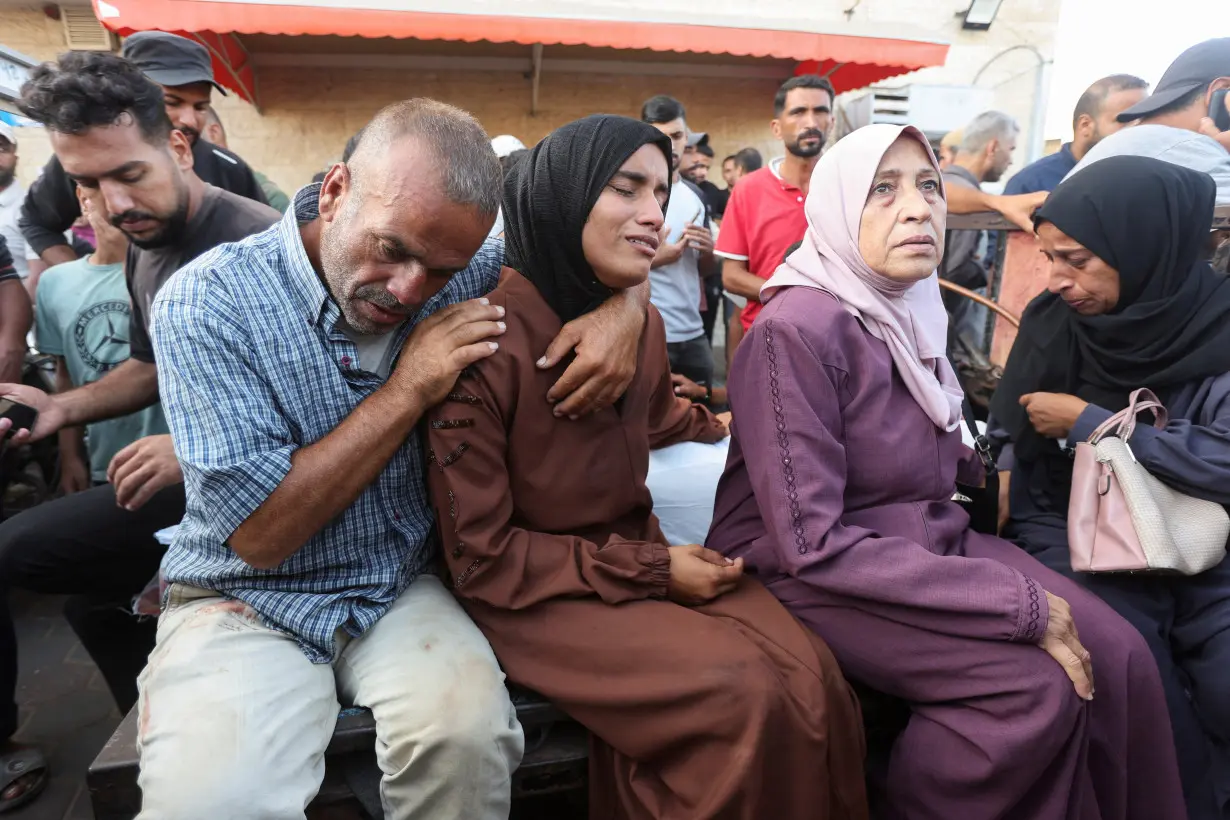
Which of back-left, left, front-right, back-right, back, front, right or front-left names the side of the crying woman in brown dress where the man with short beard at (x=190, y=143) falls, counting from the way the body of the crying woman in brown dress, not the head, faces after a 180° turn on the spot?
front

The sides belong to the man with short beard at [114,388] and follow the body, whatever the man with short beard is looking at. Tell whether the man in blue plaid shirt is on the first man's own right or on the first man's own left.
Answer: on the first man's own left

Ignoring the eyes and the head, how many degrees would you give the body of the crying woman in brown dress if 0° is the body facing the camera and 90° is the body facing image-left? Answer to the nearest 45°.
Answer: approximately 315°

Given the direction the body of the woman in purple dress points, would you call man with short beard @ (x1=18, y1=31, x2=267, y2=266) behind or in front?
behind

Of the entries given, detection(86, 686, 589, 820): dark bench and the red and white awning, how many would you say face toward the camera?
2

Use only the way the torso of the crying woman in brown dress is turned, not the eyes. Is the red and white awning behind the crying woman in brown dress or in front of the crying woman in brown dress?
behind

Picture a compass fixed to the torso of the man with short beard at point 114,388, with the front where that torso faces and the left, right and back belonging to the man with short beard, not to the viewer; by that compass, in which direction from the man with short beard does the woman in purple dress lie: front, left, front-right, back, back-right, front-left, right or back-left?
left
